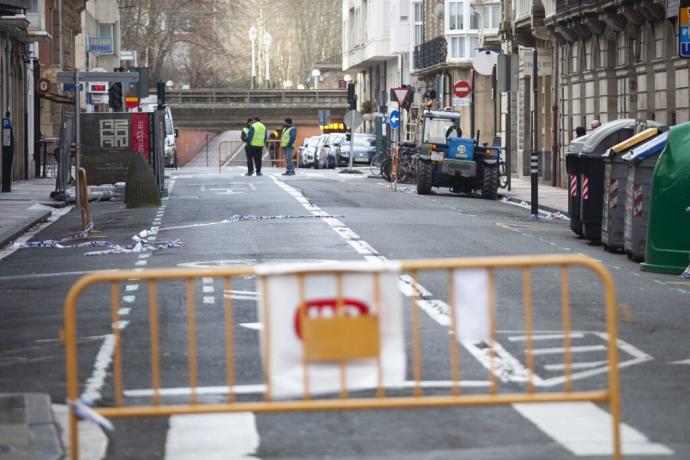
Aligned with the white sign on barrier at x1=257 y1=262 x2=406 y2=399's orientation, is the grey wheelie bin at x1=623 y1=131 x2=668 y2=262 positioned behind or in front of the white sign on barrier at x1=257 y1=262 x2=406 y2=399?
behind

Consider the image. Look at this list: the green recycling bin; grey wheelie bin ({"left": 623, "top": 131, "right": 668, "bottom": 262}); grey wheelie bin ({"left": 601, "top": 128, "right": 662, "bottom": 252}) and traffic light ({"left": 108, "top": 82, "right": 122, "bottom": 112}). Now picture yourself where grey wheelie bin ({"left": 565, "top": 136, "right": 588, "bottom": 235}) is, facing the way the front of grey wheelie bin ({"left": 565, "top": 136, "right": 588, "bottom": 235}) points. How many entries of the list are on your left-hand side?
3

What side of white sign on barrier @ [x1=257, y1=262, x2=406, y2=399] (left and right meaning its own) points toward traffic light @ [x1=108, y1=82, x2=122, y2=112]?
back

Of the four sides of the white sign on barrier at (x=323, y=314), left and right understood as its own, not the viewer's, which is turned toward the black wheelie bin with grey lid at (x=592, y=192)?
back

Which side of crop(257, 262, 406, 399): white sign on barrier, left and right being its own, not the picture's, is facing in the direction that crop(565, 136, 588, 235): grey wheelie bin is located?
back

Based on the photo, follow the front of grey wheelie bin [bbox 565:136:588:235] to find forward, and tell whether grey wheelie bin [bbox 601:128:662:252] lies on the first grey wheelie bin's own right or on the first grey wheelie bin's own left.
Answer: on the first grey wheelie bin's own left

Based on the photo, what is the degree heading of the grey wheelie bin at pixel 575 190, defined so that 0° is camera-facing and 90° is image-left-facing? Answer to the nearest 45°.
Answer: approximately 90°

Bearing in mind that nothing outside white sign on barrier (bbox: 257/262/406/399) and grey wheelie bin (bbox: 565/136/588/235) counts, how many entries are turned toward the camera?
1

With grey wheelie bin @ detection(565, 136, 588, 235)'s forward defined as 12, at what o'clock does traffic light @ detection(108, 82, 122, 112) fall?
The traffic light is roughly at 2 o'clock from the grey wheelie bin.

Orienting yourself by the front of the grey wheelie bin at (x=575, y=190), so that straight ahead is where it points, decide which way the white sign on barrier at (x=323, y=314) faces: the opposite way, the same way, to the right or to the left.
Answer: to the left

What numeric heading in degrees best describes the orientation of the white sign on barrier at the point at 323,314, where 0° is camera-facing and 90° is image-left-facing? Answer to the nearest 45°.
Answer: approximately 0°

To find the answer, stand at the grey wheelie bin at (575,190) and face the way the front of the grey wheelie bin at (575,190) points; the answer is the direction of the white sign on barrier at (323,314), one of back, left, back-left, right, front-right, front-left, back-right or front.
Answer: left

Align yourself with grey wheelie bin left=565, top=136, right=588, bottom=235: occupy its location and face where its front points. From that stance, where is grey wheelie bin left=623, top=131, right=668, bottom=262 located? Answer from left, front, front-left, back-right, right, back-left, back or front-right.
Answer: left
